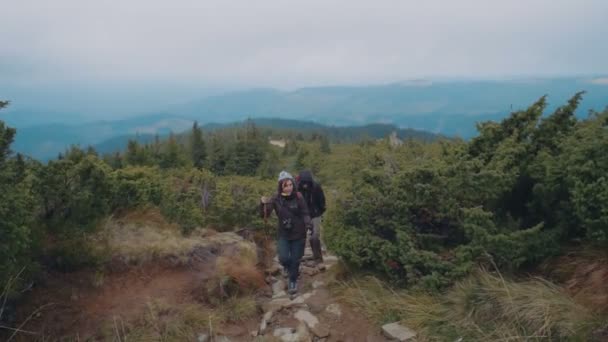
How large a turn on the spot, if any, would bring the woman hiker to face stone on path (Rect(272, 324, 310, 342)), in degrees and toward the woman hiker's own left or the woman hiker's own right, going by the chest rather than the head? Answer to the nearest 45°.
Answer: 0° — they already face it

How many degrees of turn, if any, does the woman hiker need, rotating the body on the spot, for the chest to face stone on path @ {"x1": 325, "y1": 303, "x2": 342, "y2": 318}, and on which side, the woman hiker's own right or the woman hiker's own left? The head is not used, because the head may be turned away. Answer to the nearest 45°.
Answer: approximately 45° to the woman hiker's own left

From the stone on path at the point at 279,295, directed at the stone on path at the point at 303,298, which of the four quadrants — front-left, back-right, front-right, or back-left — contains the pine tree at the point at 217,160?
back-left

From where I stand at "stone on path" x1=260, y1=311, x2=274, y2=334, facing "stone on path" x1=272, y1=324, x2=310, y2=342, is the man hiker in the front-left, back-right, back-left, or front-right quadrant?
back-left

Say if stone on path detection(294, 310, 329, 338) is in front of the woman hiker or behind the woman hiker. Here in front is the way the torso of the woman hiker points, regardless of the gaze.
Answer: in front

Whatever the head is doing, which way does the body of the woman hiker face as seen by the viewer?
toward the camera

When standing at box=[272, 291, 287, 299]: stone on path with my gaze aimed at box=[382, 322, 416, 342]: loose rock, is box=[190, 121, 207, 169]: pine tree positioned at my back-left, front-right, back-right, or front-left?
back-left

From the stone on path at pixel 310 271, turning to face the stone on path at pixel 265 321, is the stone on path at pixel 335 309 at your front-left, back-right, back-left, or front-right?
front-left

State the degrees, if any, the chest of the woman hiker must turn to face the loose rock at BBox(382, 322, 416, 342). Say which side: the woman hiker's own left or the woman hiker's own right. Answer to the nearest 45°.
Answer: approximately 45° to the woman hiker's own left

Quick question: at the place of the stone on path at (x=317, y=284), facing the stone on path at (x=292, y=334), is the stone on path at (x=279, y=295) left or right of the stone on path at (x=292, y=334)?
right

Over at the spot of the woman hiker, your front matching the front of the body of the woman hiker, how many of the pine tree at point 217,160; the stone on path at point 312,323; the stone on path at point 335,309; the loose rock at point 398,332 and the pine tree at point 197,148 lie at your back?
2

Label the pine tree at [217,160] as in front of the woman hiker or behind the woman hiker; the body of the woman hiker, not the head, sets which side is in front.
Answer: behind
